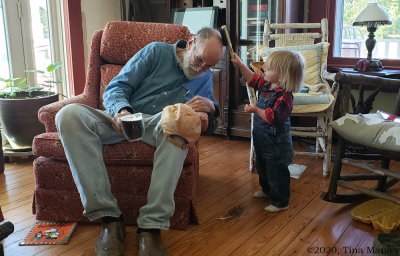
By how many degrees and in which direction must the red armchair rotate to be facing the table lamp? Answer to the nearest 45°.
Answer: approximately 135° to its left

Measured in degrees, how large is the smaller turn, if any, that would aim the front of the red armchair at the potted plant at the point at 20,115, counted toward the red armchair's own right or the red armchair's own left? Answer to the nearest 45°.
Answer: approximately 135° to the red armchair's own right

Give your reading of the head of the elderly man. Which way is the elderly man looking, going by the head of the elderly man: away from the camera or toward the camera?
toward the camera

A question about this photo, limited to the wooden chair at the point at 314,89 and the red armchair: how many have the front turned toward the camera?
2

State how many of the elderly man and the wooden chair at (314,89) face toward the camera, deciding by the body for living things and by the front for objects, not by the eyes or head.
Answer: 2

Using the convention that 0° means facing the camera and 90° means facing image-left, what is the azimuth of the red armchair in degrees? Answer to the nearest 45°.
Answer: approximately 0°

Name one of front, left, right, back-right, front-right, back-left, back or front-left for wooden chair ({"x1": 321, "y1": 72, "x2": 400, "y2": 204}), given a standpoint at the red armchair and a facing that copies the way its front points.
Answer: left

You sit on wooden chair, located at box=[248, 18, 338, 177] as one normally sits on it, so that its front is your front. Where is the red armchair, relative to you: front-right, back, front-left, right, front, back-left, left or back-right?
front-right

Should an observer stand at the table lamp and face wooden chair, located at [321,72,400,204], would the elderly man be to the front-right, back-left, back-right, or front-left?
front-right

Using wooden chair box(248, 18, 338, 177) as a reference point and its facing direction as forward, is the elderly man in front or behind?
in front

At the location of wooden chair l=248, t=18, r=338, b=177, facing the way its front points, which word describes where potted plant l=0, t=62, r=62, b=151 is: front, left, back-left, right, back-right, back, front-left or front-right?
right

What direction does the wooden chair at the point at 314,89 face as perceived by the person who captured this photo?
facing the viewer

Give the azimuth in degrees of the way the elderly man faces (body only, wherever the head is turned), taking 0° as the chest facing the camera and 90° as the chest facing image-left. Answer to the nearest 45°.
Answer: approximately 0°
